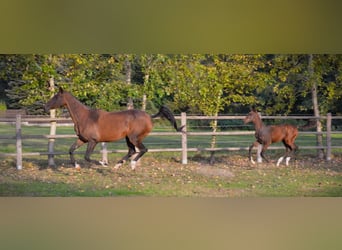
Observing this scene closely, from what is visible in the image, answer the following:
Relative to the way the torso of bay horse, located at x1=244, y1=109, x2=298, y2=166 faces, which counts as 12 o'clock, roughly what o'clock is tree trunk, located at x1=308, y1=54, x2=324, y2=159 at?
The tree trunk is roughly at 5 o'clock from the bay horse.

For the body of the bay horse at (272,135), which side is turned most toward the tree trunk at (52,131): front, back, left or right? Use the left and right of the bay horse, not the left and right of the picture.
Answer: front

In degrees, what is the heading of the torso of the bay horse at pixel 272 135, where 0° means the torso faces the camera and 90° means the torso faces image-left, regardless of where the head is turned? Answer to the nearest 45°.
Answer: approximately 90°

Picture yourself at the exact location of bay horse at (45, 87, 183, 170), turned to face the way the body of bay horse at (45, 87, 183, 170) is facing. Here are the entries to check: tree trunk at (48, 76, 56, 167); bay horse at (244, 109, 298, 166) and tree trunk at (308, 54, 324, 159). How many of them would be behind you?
2

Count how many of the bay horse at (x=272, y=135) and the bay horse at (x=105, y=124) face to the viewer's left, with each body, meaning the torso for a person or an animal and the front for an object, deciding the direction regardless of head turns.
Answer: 2

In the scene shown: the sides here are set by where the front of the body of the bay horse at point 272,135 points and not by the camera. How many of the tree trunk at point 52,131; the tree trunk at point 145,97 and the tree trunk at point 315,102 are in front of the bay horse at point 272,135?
2

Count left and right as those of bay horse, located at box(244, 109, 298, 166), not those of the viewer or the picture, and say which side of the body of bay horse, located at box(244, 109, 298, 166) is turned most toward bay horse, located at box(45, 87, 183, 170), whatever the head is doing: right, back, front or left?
front

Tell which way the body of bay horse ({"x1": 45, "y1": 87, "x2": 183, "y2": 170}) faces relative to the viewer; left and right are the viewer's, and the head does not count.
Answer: facing to the left of the viewer

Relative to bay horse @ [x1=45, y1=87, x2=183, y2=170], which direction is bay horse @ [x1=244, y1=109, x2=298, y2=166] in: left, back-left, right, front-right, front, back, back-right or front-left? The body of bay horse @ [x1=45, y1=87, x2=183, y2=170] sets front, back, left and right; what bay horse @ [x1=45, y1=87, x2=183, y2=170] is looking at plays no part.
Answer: back
